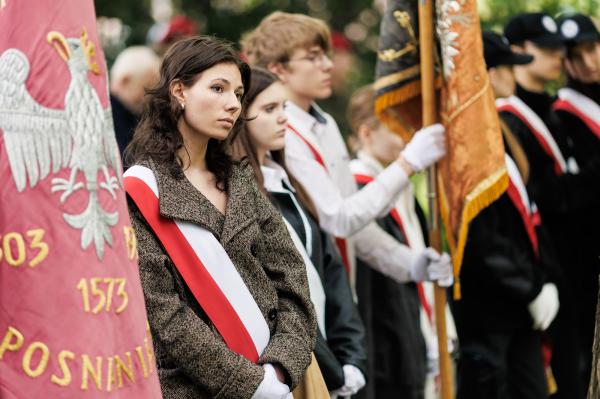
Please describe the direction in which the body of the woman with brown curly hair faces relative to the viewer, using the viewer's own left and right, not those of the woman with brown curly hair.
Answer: facing the viewer and to the right of the viewer

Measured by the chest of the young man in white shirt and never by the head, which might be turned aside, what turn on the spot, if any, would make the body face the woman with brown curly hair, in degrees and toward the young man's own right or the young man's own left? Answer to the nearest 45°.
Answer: approximately 90° to the young man's own right

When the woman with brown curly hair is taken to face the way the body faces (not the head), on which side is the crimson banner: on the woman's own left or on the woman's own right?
on the woman's own right

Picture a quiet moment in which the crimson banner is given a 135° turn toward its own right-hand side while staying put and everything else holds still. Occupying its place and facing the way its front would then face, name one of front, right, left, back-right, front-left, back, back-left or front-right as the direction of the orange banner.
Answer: right

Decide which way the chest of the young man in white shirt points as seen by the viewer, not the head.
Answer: to the viewer's right

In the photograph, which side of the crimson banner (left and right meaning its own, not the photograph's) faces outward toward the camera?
front

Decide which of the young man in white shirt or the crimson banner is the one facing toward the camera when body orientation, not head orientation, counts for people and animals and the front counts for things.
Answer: the crimson banner

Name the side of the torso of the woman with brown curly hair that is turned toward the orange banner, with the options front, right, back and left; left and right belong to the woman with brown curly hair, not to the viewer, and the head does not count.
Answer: left

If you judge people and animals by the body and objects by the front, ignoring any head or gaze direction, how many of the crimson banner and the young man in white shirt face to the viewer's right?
1

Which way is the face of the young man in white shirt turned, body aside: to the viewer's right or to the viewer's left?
to the viewer's right

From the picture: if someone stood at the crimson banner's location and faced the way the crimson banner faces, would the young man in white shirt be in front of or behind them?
behind

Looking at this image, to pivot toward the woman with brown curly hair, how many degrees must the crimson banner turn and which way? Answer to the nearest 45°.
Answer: approximately 135° to its left
